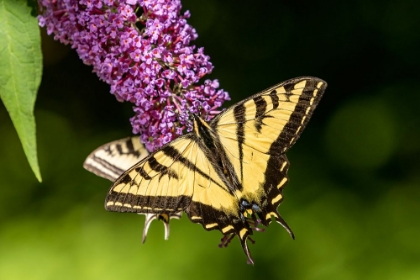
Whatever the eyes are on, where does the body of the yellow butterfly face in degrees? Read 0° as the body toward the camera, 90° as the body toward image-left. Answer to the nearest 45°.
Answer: approximately 135°
